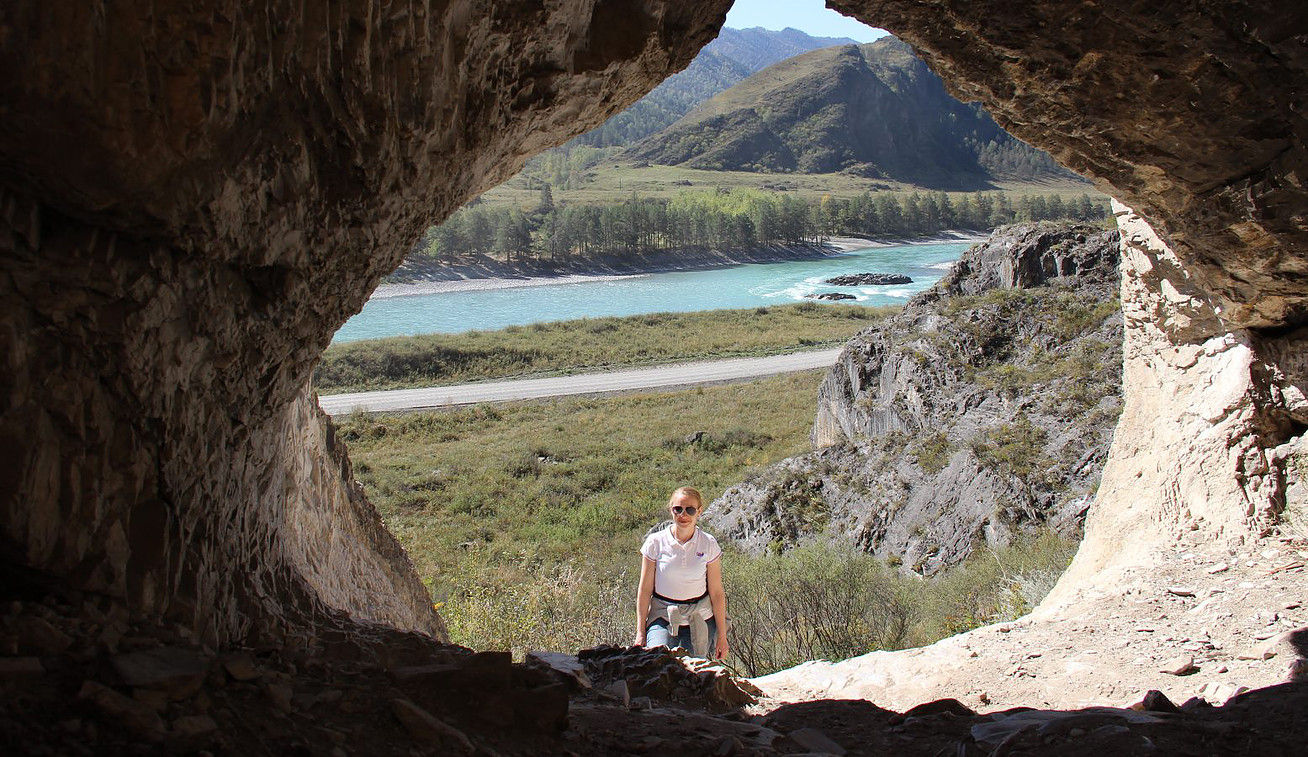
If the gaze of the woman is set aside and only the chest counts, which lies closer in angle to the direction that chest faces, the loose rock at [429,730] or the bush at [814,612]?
the loose rock

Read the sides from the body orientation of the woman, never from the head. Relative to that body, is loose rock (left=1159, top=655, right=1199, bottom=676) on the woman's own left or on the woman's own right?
on the woman's own left

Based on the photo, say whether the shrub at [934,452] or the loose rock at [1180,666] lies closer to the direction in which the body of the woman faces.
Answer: the loose rock

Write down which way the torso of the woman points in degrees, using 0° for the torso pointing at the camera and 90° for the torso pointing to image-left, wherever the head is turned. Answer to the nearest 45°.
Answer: approximately 0°

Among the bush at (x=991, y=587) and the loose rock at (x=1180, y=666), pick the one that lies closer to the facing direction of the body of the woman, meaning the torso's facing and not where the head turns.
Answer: the loose rock

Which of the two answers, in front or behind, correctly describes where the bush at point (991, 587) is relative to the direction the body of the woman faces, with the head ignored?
behind
